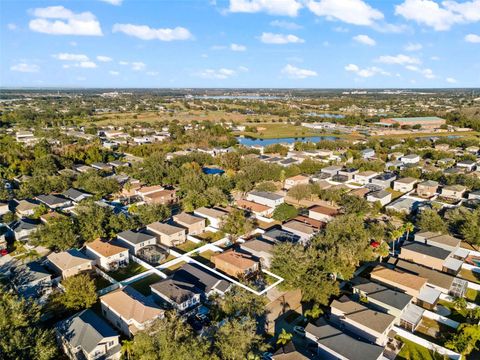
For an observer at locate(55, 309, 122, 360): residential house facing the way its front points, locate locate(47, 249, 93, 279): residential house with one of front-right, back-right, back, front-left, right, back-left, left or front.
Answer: back-left

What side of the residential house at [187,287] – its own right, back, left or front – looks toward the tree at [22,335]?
right

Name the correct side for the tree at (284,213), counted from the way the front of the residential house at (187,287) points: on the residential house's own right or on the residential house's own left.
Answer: on the residential house's own left

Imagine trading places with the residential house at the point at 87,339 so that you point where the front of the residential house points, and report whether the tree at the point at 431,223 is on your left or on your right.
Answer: on your left

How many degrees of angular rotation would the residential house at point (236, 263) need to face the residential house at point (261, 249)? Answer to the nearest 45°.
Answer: approximately 90° to its left
